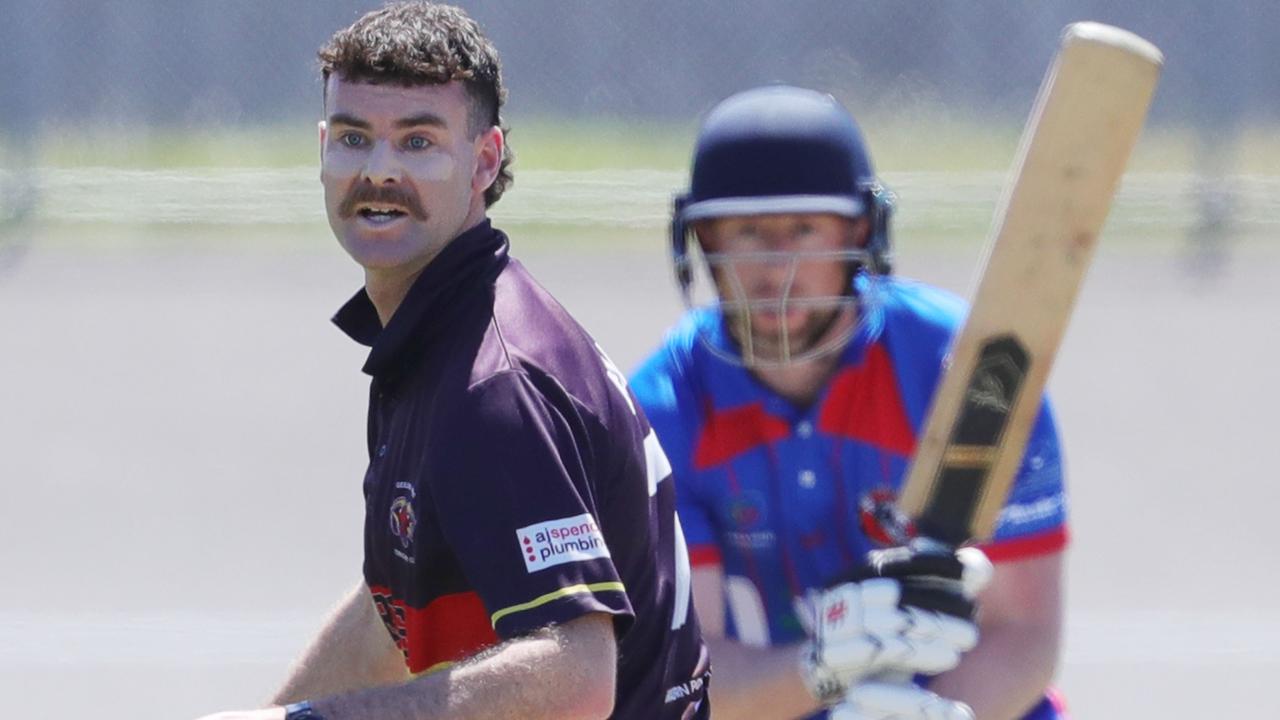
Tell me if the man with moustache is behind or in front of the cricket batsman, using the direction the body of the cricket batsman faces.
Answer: in front

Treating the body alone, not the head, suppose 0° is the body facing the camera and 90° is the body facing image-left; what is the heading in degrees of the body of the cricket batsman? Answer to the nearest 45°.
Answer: approximately 0°
